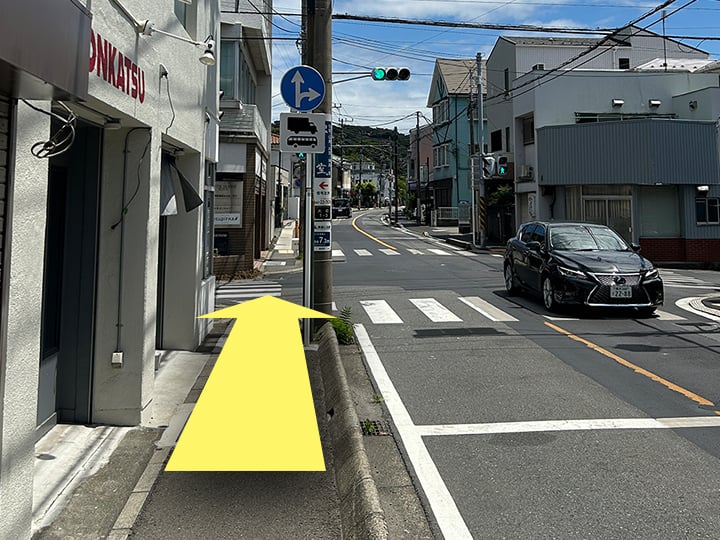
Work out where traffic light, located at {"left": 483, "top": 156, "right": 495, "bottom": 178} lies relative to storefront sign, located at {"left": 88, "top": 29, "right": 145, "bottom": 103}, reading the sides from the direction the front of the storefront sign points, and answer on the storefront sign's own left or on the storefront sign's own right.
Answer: on the storefront sign's own left

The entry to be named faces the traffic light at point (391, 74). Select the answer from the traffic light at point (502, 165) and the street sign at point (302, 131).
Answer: the traffic light at point (502, 165)

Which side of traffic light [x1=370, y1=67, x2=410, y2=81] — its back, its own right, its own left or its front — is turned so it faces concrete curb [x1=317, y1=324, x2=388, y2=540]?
front

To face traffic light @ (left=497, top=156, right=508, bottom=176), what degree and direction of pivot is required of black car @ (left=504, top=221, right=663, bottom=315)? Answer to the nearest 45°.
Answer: approximately 135° to its left

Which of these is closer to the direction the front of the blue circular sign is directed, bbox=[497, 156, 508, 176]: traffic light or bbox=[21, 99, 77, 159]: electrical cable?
the electrical cable

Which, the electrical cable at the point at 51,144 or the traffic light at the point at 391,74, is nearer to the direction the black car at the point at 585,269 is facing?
the electrical cable

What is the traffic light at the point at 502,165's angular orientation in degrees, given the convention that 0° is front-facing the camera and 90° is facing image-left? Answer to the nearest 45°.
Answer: approximately 0°
